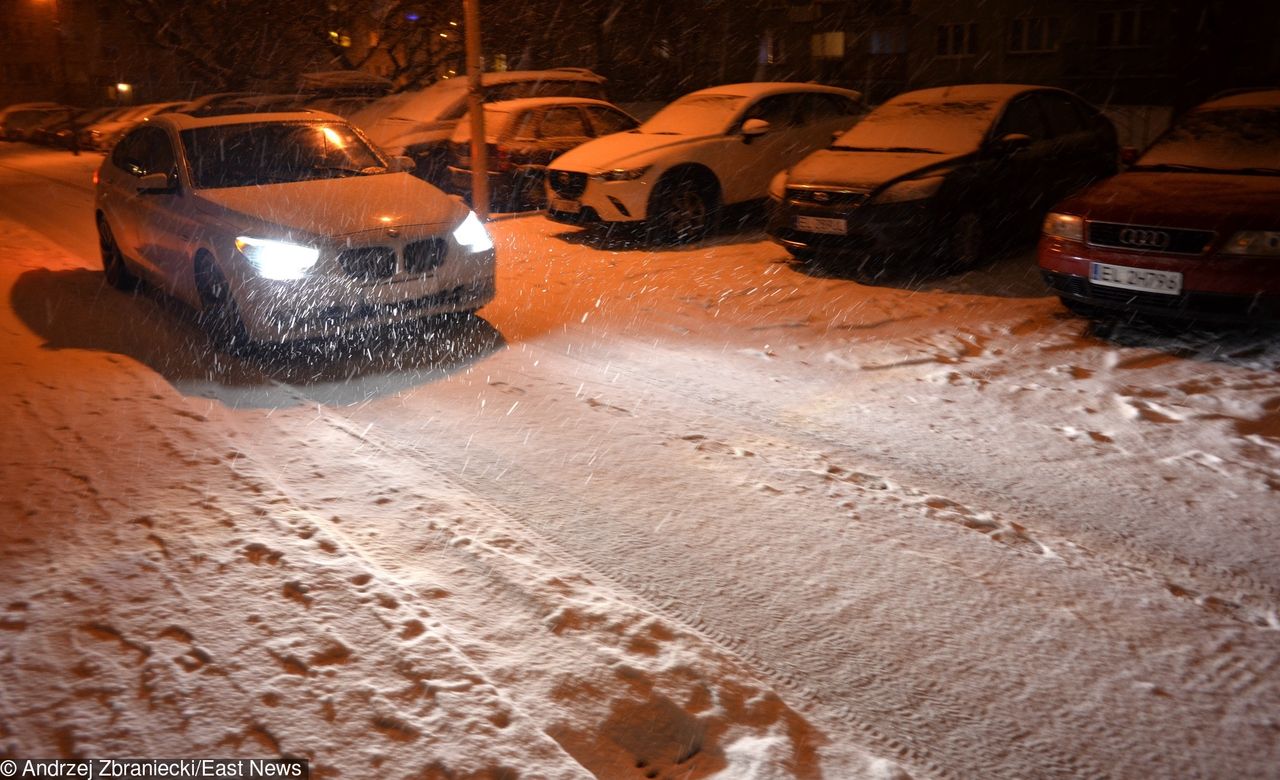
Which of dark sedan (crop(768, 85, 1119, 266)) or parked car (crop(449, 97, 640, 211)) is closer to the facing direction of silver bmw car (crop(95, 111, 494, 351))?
the dark sedan

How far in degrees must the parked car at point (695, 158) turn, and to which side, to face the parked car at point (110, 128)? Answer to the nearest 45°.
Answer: approximately 90° to its right

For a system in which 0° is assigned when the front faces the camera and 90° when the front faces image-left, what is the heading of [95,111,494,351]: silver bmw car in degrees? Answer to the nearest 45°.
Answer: approximately 315°

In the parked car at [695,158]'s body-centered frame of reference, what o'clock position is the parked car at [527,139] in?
the parked car at [527,139] is roughly at 3 o'clock from the parked car at [695,158].

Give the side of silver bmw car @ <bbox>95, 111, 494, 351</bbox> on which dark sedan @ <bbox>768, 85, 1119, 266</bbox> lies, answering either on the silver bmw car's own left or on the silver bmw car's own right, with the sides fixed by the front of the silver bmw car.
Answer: on the silver bmw car's own left
